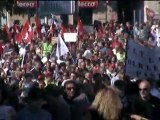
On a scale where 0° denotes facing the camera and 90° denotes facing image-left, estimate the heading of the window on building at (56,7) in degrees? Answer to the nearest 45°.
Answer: approximately 0°

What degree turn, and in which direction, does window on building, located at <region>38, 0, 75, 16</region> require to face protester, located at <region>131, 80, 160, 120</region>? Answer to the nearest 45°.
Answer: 0° — it already faces them

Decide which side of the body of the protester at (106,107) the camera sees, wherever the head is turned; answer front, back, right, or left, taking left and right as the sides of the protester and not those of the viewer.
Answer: back

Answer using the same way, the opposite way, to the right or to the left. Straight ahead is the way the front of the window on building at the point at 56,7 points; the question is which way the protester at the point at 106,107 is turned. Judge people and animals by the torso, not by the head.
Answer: the opposite way

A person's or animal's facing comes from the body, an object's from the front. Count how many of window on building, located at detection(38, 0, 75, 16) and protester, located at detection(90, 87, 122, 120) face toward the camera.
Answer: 1

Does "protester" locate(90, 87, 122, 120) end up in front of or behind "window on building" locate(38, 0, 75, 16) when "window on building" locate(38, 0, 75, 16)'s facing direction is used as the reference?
in front

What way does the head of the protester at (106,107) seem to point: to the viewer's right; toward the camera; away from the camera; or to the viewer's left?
away from the camera

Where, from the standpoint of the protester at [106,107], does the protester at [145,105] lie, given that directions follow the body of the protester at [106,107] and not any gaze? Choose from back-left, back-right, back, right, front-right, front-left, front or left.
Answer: front-right
